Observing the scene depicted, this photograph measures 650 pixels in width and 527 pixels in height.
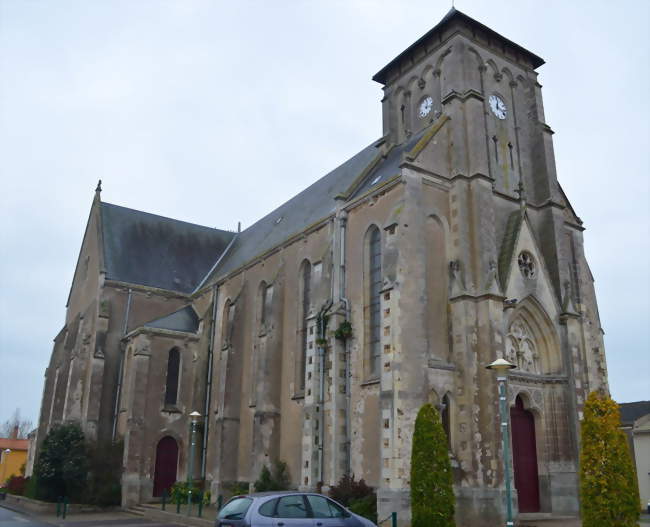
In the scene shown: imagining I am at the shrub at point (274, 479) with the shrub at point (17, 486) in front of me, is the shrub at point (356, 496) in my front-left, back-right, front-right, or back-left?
back-left

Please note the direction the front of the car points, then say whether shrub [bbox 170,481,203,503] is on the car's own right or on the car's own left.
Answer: on the car's own left

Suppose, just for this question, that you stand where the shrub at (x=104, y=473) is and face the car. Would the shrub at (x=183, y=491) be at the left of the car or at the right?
left

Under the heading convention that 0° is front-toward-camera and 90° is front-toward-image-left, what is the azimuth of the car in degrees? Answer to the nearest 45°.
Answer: approximately 225°

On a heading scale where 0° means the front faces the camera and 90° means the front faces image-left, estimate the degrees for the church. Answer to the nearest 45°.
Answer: approximately 315°

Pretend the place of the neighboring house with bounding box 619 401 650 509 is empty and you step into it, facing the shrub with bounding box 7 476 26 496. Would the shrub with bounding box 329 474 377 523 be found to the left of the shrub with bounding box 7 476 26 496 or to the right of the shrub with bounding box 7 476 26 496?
left

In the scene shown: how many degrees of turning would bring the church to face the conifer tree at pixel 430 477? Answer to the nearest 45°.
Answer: approximately 45° to its right
